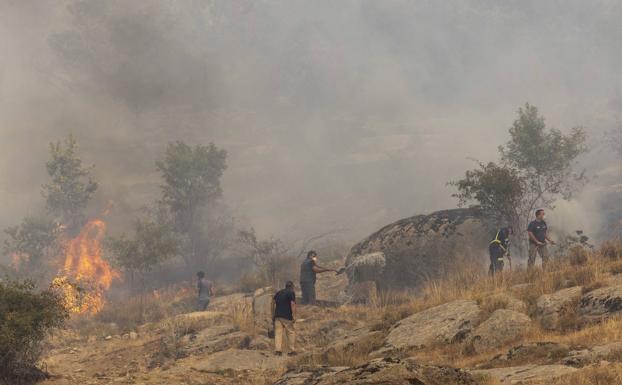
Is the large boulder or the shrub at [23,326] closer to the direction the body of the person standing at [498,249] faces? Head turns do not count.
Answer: the large boulder

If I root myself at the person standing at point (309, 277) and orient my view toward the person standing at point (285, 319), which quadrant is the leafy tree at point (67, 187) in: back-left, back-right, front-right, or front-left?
back-right
